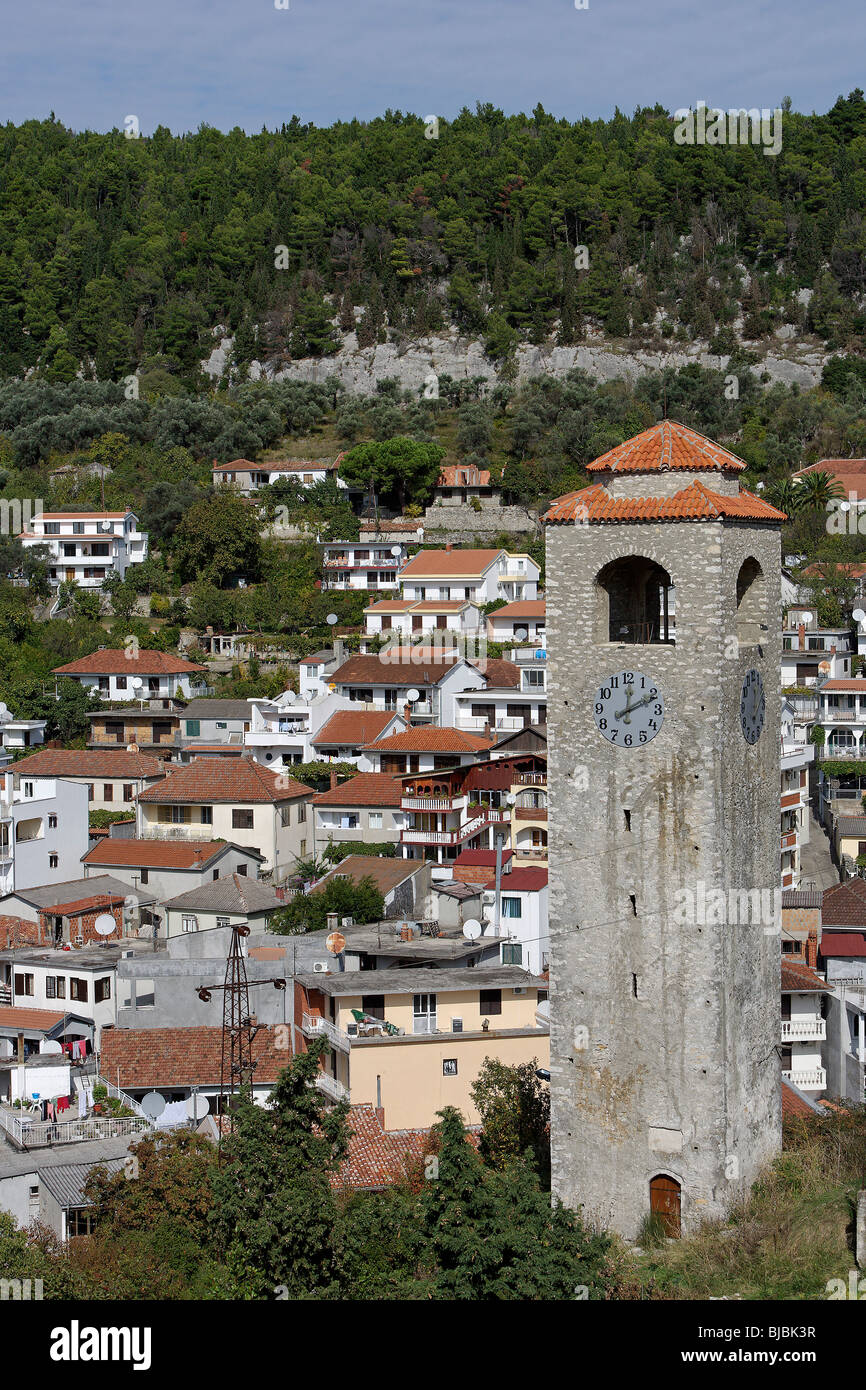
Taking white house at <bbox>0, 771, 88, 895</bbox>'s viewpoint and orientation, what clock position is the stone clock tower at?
The stone clock tower is roughly at 10 o'clock from the white house.

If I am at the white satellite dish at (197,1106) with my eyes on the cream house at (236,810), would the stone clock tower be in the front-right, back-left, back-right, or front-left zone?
back-right

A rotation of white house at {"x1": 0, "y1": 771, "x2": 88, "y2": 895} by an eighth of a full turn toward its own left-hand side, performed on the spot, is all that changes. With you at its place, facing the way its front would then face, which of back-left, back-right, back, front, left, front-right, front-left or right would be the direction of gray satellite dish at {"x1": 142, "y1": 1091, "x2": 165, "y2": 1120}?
front

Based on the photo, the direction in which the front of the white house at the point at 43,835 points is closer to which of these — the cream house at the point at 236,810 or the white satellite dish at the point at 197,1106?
the white satellite dish

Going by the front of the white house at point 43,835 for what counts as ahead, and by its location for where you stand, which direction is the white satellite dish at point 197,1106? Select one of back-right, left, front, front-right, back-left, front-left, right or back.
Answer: front-left

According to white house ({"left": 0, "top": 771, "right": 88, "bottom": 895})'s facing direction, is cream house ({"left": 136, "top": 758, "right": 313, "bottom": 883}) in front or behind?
behind

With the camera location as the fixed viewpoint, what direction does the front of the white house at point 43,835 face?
facing the viewer and to the left of the viewer
